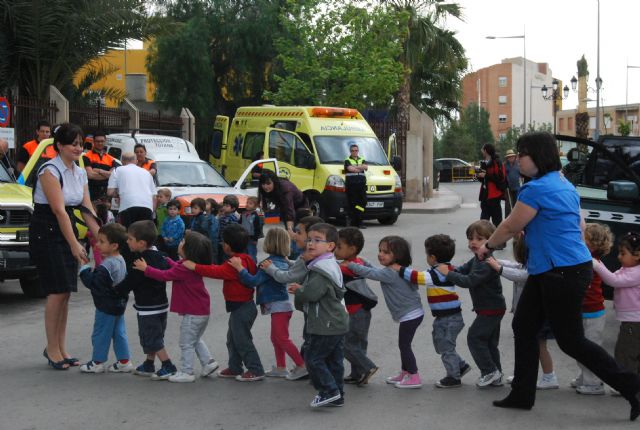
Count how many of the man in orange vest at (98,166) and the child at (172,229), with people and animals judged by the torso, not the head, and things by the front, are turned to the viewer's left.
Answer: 0

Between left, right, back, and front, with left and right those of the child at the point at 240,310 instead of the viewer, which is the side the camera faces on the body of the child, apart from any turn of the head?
left

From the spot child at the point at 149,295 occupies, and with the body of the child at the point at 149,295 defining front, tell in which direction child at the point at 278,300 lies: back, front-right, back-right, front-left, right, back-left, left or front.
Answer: back

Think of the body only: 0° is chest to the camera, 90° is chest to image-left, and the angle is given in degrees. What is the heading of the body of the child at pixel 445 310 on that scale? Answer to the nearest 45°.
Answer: approximately 90°

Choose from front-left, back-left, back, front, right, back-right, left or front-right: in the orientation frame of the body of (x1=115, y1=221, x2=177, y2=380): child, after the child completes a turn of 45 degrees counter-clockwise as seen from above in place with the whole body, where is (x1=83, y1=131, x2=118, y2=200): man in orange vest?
back-right

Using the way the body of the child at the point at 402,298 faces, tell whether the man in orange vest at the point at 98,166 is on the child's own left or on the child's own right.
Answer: on the child's own right

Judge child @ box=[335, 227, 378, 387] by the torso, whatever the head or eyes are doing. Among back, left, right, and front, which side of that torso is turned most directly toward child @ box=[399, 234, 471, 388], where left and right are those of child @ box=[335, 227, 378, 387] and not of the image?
back

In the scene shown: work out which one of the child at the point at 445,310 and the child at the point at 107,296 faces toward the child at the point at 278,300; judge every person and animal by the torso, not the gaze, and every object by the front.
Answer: the child at the point at 445,310

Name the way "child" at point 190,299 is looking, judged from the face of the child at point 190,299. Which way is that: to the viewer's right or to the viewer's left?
to the viewer's left

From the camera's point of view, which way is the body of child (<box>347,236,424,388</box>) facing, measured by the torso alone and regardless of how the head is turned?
to the viewer's left

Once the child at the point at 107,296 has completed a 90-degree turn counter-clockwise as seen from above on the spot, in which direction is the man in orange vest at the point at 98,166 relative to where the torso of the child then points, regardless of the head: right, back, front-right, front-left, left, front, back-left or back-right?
back

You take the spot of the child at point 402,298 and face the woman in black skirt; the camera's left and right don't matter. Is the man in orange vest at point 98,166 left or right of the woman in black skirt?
right

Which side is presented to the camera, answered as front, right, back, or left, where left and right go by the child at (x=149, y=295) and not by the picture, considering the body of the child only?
left

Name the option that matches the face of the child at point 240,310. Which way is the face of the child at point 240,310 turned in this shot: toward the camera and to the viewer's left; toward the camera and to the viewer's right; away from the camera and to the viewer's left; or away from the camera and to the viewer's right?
away from the camera and to the viewer's left
